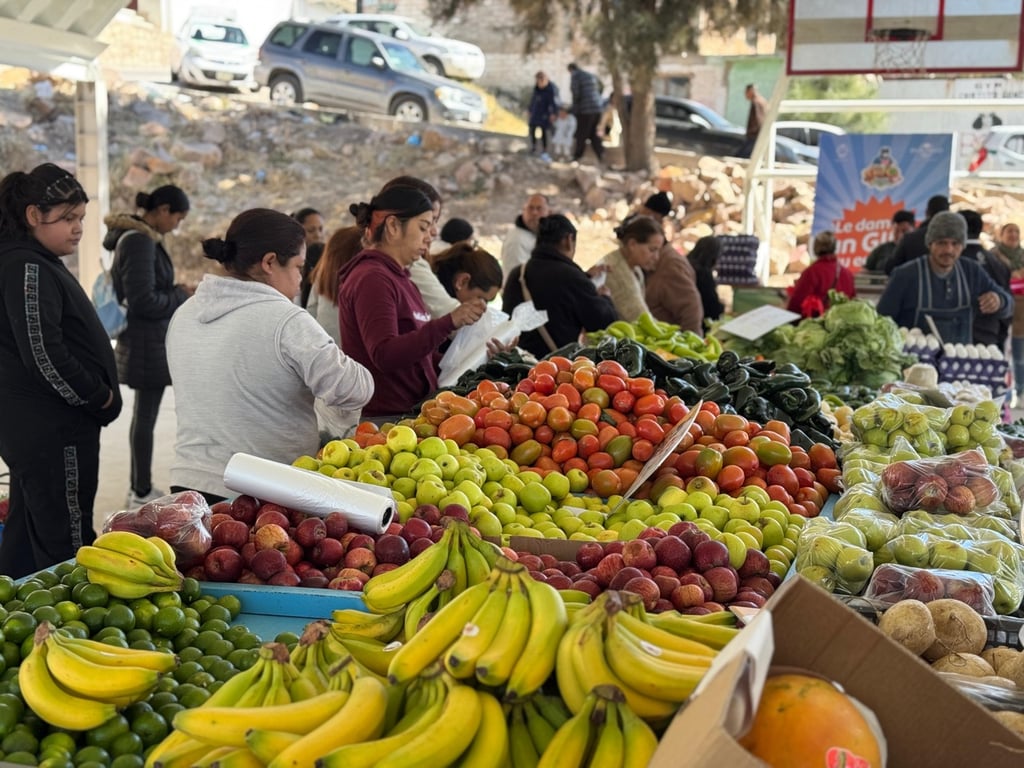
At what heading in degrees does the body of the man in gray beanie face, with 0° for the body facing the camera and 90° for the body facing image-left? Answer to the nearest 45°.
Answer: approximately 0°

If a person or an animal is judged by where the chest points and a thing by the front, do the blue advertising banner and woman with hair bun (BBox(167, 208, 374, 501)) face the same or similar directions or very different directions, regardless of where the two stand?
very different directions

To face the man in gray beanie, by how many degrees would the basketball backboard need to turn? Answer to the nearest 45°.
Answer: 0° — it already faces them

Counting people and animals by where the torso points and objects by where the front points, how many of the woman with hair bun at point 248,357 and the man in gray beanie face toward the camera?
1

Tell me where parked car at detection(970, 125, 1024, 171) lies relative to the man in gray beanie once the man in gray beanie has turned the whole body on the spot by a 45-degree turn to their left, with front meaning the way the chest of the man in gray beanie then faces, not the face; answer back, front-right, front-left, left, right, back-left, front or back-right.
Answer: back-left

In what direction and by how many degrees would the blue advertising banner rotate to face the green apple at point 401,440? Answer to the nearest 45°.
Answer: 0° — it already faces it

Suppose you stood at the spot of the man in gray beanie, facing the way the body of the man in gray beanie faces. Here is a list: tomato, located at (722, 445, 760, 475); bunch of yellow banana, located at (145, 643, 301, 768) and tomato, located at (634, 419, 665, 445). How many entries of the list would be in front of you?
3

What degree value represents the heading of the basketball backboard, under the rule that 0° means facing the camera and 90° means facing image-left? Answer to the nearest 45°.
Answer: approximately 0°
